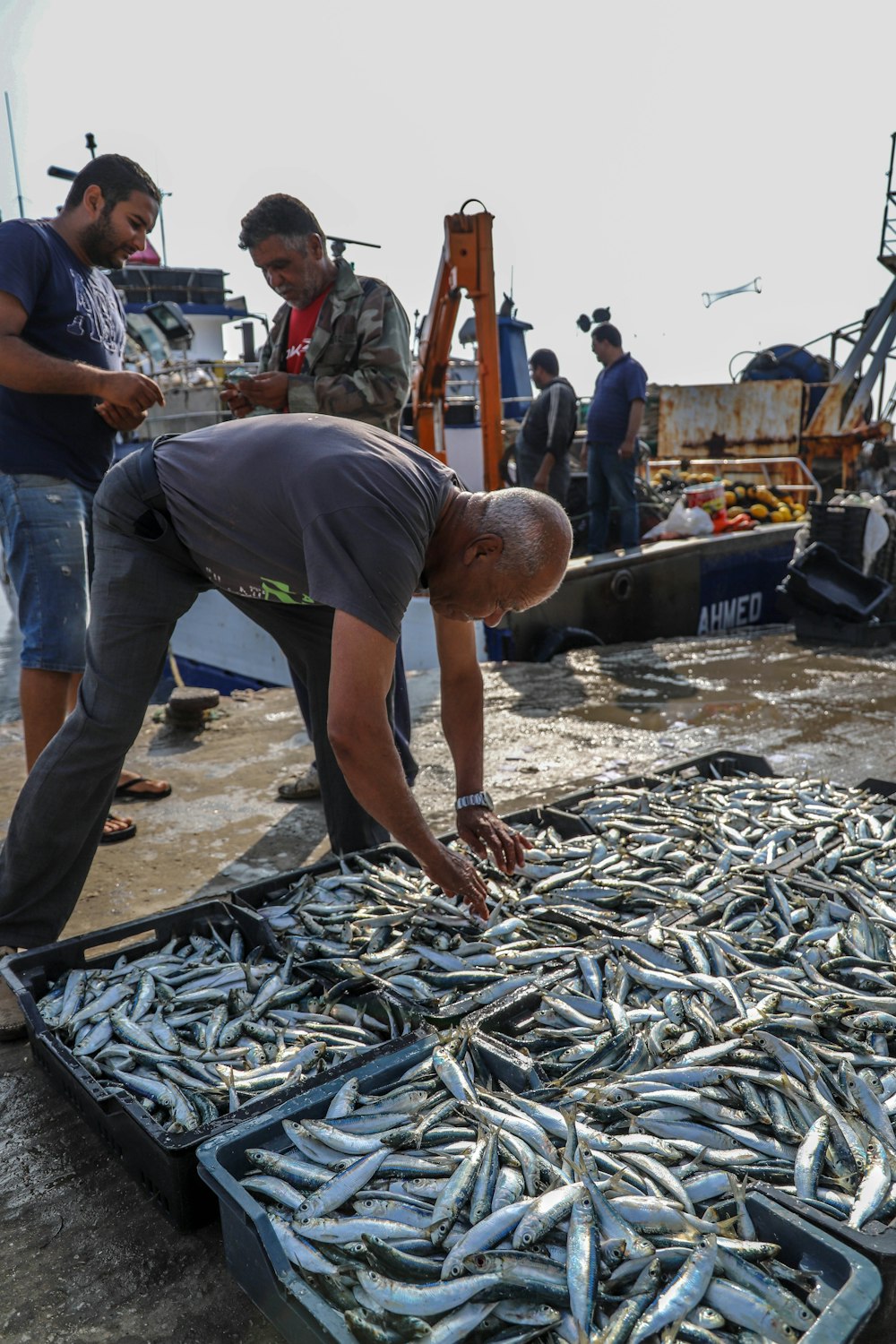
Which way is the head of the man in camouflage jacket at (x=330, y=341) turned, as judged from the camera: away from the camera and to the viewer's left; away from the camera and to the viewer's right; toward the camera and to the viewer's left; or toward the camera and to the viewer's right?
toward the camera and to the viewer's left

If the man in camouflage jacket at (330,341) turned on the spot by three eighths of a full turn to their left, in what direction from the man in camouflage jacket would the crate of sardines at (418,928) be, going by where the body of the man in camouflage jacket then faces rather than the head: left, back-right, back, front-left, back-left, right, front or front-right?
right

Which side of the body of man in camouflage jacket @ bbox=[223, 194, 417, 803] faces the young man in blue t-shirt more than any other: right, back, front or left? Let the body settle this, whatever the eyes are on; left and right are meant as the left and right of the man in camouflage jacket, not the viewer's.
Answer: front

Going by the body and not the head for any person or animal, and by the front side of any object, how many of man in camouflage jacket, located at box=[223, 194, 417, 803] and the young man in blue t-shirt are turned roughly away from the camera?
0

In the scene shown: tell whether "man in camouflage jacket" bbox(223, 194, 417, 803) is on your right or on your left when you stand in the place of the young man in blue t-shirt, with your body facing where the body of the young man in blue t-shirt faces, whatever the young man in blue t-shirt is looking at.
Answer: on your left

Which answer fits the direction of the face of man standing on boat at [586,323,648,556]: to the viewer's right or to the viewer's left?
to the viewer's left

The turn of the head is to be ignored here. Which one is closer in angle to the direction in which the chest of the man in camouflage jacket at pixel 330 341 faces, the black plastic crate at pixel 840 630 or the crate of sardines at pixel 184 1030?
the crate of sardines

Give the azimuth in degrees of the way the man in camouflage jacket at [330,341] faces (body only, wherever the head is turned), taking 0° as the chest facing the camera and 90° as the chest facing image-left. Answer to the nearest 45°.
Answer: approximately 45°

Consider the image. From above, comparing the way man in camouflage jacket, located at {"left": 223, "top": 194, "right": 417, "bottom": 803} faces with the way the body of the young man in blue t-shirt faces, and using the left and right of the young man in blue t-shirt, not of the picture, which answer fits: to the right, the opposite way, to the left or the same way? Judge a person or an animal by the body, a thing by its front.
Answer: to the right

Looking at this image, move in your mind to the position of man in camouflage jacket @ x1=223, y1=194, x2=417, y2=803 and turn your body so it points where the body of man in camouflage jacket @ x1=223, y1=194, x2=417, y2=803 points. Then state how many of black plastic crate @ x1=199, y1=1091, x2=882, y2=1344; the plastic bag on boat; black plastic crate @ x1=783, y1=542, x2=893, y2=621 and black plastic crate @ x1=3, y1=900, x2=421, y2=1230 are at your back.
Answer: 2

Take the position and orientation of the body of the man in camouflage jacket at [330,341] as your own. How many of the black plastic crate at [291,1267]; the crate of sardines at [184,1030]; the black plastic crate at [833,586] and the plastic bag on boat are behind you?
2

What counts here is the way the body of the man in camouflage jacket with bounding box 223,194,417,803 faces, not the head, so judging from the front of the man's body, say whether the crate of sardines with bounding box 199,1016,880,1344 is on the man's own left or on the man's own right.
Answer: on the man's own left

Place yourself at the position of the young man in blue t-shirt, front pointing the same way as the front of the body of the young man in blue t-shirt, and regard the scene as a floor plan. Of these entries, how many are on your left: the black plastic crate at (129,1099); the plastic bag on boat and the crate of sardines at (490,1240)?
1

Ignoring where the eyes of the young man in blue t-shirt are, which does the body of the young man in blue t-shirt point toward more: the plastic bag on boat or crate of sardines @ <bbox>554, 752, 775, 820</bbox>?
the crate of sardines
